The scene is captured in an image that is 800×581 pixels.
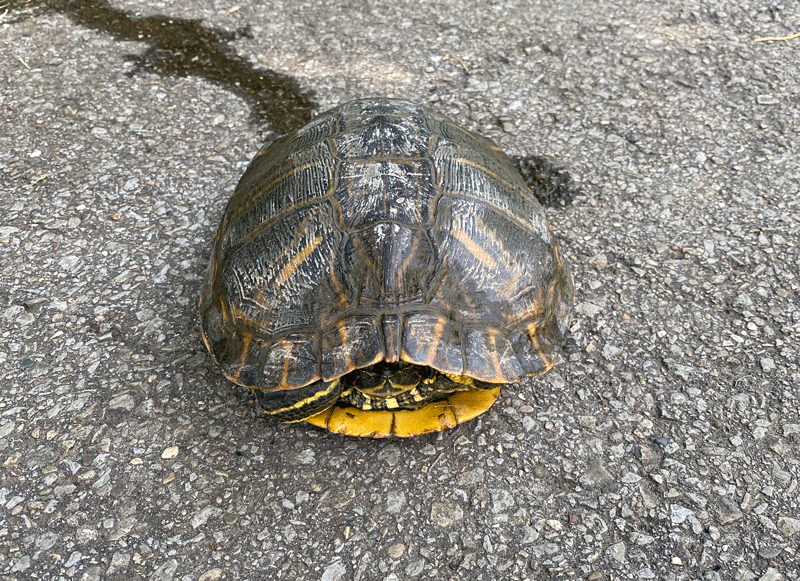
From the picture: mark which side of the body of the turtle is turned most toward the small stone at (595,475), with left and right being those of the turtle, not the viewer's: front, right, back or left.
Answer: left

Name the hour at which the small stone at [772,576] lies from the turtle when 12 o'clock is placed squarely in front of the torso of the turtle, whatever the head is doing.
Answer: The small stone is roughly at 10 o'clock from the turtle.

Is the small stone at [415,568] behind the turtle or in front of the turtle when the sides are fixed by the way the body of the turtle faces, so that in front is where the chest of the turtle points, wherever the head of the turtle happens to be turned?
in front

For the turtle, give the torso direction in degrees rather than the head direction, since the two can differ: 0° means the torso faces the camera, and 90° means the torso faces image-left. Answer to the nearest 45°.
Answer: approximately 0°

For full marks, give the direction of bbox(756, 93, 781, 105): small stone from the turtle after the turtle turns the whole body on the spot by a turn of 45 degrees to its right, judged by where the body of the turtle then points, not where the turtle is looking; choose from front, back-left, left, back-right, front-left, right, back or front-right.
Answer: back

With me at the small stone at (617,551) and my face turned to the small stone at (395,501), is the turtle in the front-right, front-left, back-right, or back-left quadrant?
front-right

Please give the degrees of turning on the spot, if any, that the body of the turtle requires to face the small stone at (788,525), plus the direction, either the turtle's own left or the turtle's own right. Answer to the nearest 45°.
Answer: approximately 90° to the turtle's own left

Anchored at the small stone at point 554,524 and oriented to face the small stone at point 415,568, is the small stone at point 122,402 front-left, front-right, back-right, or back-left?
front-right

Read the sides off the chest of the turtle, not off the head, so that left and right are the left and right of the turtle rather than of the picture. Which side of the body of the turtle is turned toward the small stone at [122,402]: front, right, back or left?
right

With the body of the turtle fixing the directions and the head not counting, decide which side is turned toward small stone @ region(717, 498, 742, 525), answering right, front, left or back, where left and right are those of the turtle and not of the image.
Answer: left

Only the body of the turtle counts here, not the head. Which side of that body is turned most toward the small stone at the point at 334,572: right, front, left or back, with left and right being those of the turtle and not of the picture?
front

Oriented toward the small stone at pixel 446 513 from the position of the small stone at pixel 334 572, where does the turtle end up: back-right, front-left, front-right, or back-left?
front-left

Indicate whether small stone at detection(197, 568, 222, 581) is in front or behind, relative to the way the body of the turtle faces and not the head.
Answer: in front
